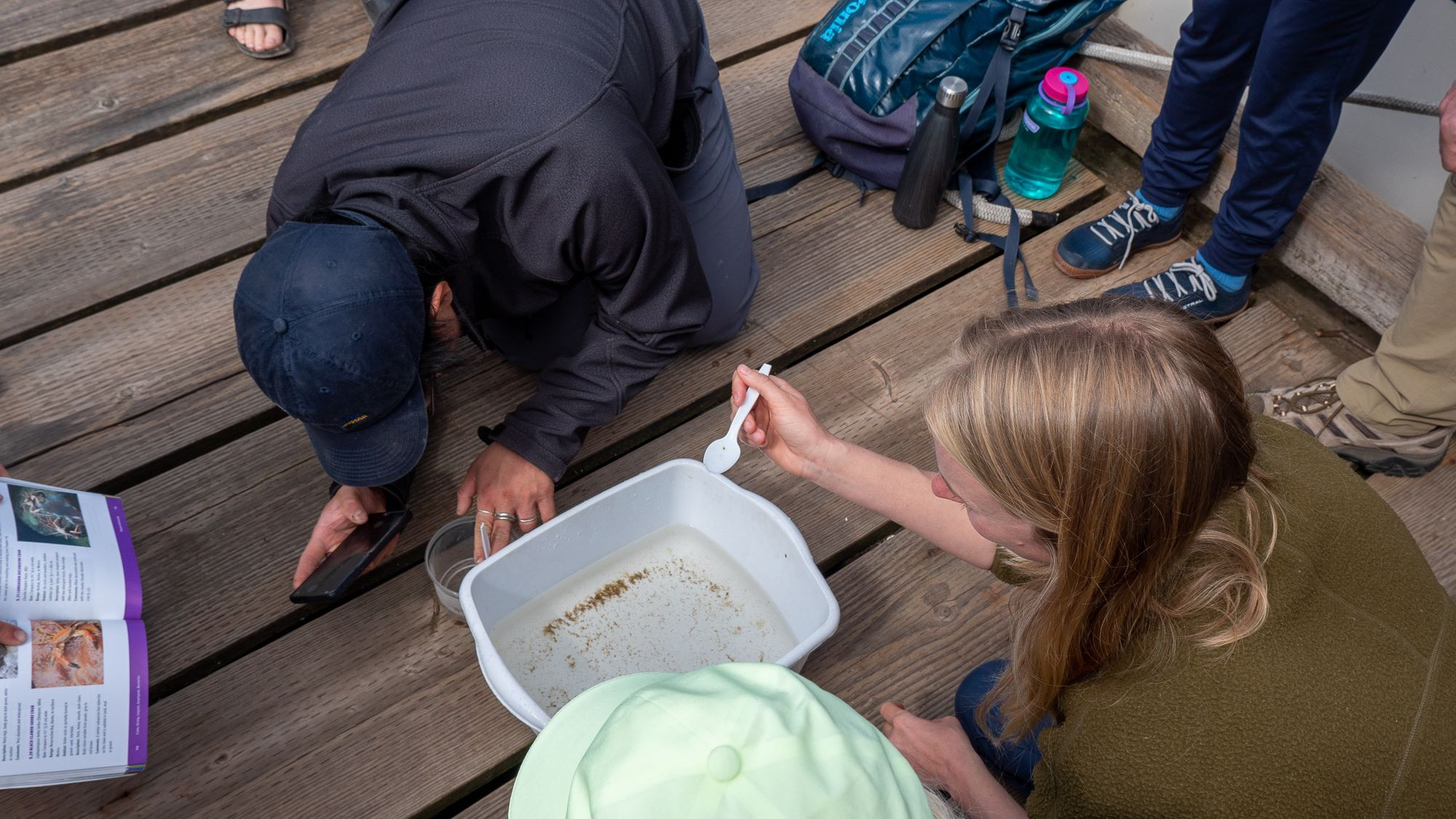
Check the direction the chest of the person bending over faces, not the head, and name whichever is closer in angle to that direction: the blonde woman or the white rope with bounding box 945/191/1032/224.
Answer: the blonde woman

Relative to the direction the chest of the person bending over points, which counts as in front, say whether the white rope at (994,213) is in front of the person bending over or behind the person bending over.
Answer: behind

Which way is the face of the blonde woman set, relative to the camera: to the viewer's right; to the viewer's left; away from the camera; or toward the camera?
to the viewer's left

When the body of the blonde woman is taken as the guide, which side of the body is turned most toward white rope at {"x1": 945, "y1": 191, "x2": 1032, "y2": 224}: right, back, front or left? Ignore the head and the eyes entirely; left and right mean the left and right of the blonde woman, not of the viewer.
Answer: right

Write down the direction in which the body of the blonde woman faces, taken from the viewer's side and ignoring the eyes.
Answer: to the viewer's left

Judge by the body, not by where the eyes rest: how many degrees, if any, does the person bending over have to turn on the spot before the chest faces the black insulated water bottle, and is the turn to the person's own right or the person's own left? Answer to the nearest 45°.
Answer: approximately 180°
